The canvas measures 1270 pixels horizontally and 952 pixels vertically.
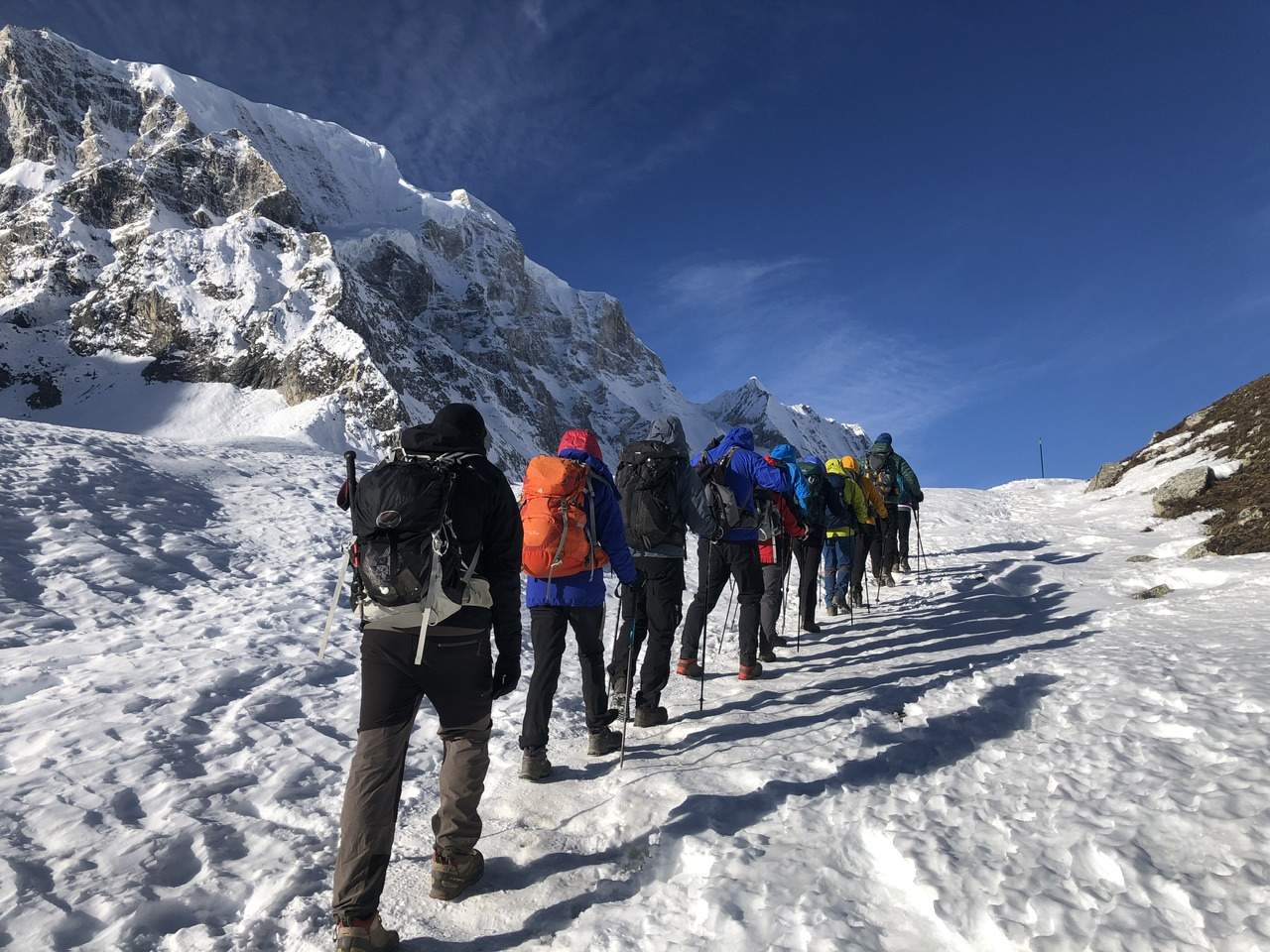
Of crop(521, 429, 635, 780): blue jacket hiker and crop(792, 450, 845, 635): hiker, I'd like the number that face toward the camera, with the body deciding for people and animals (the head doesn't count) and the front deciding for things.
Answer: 0

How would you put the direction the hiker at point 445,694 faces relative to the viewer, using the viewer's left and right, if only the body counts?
facing away from the viewer and to the right of the viewer

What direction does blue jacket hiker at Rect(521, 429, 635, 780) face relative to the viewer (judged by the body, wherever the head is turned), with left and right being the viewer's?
facing away from the viewer and to the right of the viewer

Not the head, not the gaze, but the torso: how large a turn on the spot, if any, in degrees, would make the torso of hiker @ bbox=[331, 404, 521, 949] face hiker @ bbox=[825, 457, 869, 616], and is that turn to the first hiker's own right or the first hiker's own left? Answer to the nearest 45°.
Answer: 0° — they already face them

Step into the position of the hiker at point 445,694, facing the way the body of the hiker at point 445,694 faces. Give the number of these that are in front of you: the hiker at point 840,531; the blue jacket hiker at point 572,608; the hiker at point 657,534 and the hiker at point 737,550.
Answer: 4

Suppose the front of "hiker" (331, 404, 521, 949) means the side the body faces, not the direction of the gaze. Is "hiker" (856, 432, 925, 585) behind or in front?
in front

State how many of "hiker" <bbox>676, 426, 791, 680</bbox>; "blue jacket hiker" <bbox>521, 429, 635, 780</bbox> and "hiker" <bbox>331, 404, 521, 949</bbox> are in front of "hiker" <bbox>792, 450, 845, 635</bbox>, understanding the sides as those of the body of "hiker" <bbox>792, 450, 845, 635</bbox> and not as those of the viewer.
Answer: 0

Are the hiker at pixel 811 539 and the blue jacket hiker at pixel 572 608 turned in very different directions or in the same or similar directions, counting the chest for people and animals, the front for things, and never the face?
same or similar directions

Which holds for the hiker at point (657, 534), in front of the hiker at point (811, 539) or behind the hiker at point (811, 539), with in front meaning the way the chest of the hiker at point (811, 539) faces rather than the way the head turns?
behind

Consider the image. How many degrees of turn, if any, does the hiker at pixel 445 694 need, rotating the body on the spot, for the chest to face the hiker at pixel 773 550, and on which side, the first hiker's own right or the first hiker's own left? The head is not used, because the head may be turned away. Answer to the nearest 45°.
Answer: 0° — they already face them

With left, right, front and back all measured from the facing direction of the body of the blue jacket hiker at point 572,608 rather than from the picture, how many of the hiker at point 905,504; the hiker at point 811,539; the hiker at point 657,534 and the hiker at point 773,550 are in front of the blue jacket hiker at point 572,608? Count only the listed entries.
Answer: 4

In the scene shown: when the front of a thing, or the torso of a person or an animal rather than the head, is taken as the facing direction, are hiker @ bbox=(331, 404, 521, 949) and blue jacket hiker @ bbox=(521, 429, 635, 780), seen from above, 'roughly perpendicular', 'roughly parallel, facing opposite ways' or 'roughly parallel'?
roughly parallel

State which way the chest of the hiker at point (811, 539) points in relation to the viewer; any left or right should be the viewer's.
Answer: facing away from the viewer

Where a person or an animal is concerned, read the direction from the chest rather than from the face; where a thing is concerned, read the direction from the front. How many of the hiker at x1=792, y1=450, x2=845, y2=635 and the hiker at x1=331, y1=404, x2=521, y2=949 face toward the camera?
0

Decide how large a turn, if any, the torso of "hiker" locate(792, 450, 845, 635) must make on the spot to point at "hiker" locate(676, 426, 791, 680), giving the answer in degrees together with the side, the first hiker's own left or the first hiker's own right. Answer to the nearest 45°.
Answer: approximately 180°

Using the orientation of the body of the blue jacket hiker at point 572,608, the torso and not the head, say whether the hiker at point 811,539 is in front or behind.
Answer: in front

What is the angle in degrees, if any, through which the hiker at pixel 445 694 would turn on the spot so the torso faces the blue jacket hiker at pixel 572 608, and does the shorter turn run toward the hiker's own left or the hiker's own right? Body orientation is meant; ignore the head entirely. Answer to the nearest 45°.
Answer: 0° — they already face them

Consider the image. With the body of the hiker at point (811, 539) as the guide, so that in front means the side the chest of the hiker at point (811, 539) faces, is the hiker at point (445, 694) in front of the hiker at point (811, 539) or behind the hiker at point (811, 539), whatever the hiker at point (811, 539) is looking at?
behind
